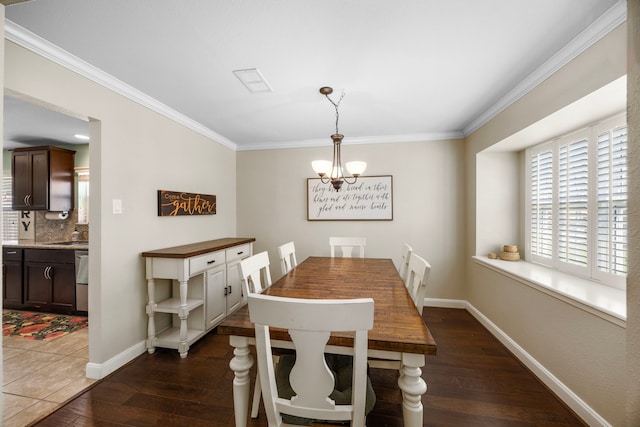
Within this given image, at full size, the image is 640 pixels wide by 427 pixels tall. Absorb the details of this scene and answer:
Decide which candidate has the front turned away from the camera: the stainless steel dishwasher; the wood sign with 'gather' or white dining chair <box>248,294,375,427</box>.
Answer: the white dining chair

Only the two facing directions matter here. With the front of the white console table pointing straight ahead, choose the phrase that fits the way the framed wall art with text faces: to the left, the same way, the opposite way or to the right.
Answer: to the right

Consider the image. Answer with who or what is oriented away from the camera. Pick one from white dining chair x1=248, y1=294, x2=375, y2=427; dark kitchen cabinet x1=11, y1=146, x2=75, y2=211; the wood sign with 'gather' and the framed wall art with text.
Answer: the white dining chair

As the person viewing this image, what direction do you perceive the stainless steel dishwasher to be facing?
facing the viewer and to the left of the viewer

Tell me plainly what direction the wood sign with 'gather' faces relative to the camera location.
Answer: facing the viewer and to the right of the viewer

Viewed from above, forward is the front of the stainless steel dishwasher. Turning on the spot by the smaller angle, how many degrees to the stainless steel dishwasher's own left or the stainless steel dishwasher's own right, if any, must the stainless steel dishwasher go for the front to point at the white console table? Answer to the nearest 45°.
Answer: approximately 90° to the stainless steel dishwasher's own left

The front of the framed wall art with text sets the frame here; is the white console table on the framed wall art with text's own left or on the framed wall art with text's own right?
on the framed wall art with text's own right

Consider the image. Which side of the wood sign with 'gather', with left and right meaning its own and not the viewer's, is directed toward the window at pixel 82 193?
back

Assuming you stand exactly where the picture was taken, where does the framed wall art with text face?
facing the viewer

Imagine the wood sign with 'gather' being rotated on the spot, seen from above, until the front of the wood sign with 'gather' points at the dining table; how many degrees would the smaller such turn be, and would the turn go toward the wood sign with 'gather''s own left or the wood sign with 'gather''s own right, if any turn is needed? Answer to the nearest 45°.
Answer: approximately 45° to the wood sign with 'gather''s own right

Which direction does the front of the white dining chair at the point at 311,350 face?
away from the camera

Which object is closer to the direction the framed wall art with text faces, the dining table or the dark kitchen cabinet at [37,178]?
the dining table

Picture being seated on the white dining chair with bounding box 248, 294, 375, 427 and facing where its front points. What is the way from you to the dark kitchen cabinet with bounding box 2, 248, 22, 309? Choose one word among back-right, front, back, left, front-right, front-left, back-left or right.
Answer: front-left

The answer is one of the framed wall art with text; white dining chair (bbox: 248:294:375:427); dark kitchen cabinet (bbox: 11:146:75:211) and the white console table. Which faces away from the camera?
the white dining chair

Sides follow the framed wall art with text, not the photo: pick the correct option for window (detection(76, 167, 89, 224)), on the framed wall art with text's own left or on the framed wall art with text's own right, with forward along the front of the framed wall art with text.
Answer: on the framed wall art with text's own right

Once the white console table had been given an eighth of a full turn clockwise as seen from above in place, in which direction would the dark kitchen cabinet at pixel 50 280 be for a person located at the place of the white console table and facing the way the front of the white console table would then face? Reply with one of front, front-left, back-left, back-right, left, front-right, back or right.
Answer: back-right

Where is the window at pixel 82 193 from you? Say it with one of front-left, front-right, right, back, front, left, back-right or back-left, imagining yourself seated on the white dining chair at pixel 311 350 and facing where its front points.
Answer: front-left
